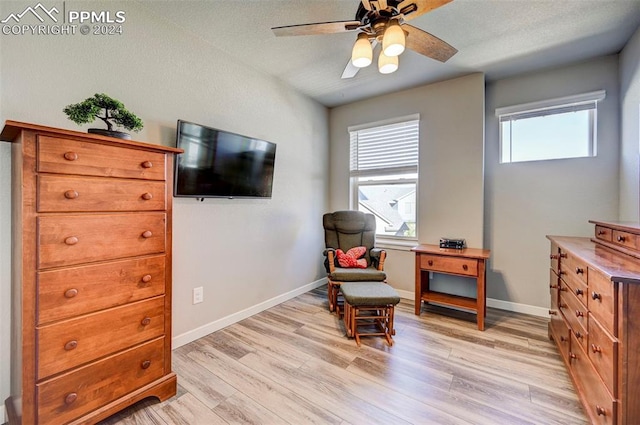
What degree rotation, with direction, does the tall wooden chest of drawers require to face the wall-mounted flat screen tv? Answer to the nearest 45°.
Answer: approximately 90° to its left

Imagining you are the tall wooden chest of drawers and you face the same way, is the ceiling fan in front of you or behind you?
in front

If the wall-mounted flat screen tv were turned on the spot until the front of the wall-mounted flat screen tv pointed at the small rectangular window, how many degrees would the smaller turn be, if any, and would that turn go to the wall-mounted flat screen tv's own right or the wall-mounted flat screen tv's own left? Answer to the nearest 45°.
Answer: approximately 45° to the wall-mounted flat screen tv's own left

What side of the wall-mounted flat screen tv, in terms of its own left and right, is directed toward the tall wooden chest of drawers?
right

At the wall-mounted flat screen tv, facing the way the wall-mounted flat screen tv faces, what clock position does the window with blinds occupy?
The window with blinds is roughly at 10 o'clock from the wall-mounted flat screen tv.

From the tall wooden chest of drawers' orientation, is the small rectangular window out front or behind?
out front

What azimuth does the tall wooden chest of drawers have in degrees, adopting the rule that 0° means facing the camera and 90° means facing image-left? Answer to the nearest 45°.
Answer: approximately 315°

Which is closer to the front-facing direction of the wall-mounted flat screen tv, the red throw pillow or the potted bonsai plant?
the red throw pillow

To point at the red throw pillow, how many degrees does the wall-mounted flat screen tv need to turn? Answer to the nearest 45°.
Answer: approximately 45° to its left

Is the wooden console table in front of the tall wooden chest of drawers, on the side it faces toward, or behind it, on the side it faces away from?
in front
